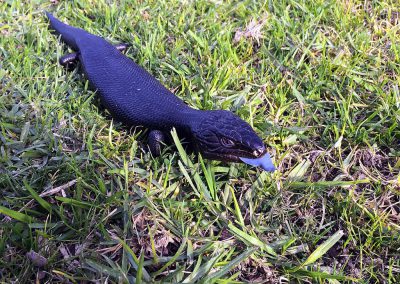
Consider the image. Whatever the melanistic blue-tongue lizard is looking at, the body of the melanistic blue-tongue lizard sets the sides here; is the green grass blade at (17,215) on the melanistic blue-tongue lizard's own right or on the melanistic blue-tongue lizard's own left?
on the melanistic blue-tongue lizard's own right

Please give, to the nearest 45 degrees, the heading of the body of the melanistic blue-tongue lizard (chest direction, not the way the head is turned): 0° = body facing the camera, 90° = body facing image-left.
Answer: approximately 315°
